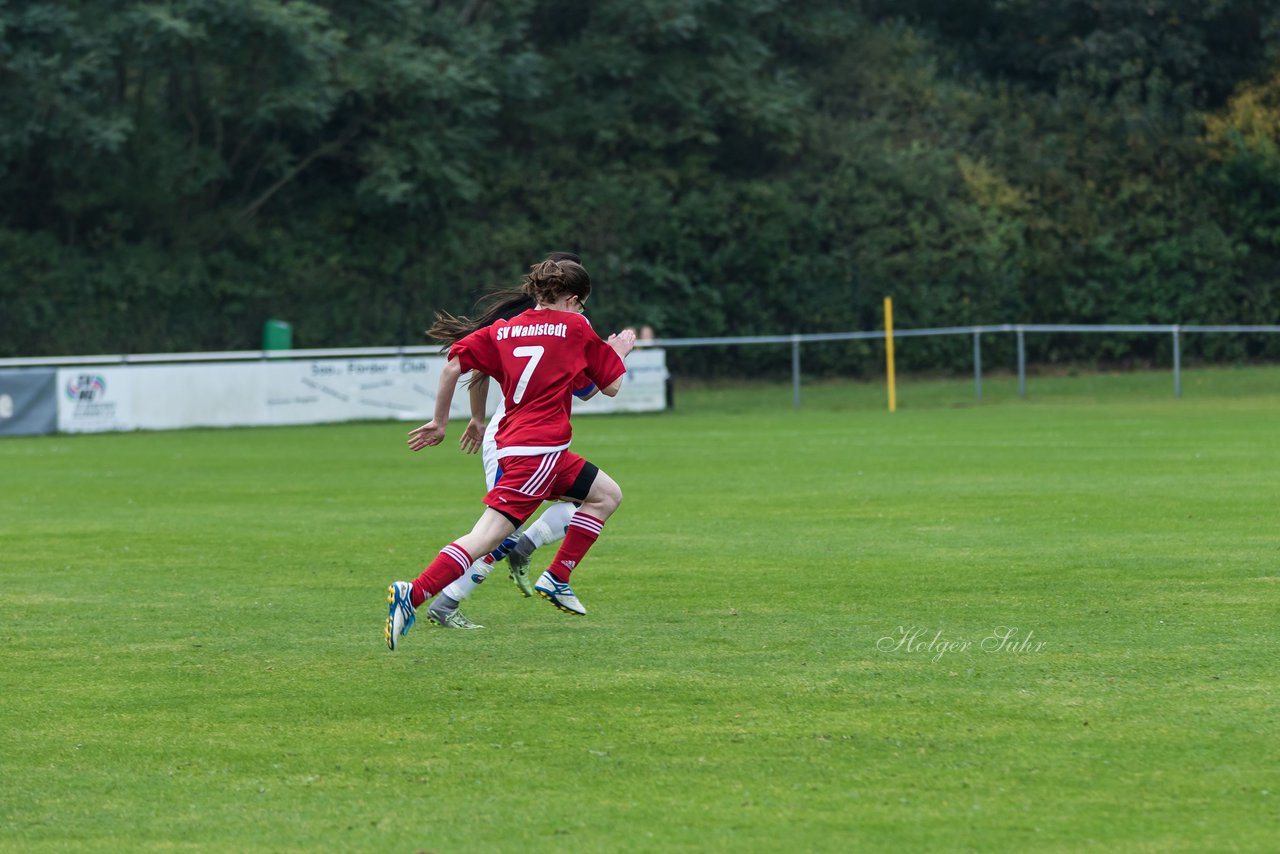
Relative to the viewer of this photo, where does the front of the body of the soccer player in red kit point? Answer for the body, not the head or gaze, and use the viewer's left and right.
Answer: facing away from the viewer and to the right of the viewer

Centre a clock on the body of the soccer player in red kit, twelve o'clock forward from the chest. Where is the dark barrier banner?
The dark barrier banner is roughly at 10 o'clock from the soccer player in red kit.

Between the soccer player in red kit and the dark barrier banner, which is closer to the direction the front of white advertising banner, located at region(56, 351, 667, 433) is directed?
the soccer player in red kit

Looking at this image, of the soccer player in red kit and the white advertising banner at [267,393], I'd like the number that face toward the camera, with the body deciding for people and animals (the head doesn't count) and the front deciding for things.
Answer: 1

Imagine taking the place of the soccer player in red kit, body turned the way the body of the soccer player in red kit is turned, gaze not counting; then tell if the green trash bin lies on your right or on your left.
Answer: on your left

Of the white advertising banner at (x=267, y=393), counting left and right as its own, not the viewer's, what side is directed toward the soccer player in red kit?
front

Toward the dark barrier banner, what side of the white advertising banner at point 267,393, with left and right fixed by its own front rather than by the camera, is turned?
right

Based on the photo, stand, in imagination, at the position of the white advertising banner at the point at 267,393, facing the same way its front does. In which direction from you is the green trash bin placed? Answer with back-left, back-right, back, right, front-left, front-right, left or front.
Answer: back

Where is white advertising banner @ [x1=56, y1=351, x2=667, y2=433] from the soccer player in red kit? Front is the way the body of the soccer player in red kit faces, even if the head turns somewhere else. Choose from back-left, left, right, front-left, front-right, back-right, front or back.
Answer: front-left

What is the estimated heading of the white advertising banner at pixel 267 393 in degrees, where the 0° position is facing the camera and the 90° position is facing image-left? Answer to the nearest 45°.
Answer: approximately 0°
